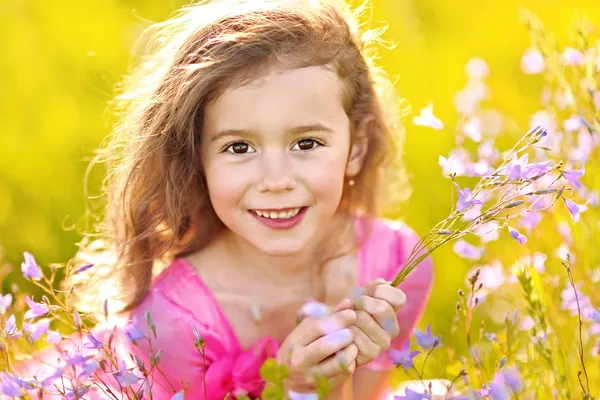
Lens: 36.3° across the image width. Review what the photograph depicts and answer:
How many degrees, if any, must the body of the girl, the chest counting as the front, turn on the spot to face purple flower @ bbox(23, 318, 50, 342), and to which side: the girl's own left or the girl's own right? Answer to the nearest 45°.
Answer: approximately 45° to the girl's own right

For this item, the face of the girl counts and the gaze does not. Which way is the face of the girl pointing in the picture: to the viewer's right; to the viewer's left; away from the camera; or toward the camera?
toward the camera

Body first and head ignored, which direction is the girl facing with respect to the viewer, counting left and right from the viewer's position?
facing the viewer

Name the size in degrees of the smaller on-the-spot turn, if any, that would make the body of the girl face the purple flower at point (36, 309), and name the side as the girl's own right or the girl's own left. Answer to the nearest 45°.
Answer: approximately 45° to the girl's own right

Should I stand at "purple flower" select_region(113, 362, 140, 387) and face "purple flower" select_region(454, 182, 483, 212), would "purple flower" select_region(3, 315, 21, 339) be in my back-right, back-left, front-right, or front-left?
back-left

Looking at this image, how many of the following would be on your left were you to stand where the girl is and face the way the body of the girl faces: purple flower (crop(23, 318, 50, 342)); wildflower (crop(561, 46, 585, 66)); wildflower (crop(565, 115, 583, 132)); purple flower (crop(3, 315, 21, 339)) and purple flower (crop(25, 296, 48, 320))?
2

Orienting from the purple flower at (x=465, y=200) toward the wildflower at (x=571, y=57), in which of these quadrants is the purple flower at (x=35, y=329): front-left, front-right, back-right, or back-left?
back-left

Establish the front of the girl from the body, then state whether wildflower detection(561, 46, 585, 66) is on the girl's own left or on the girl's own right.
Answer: on the girl's own left

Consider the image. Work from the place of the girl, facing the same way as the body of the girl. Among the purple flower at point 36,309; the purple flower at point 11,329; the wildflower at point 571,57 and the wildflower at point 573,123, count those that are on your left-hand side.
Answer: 2

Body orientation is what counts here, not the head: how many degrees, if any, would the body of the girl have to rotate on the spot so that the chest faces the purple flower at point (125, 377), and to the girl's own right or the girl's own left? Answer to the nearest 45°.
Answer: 0° — they already face it

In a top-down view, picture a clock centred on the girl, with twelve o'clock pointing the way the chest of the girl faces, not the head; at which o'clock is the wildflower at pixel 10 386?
The wildflower is roughly at 1 o'clock from the girl.

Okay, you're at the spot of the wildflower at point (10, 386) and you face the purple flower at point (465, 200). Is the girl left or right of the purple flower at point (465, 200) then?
left

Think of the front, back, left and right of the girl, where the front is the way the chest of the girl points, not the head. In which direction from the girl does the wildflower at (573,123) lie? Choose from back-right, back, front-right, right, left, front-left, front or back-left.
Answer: left

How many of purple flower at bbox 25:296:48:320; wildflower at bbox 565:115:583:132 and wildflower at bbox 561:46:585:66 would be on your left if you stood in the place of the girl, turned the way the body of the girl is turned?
2

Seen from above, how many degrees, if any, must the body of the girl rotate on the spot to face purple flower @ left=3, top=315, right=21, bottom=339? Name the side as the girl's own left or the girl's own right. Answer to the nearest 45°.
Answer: approximately 45° to the girl's own right

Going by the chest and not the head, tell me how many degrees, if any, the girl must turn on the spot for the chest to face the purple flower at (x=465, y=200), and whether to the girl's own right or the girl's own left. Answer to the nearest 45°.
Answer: approximately 45° to the girl's own left
